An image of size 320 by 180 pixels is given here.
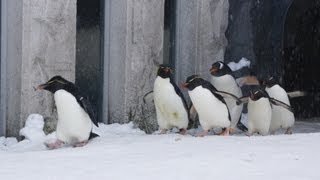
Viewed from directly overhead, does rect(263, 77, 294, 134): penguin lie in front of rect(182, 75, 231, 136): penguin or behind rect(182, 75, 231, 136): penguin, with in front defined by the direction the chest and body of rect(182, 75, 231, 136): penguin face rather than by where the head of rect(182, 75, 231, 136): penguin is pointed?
behind

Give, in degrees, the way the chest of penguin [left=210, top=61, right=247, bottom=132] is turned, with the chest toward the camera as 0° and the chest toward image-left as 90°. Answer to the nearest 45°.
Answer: approximately 45°

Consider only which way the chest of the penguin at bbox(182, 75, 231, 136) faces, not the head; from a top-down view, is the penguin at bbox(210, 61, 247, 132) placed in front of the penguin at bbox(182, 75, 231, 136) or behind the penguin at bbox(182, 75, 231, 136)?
behind

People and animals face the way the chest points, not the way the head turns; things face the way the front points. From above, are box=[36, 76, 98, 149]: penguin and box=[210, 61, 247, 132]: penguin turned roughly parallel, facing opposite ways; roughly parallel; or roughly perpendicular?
roughly parallel

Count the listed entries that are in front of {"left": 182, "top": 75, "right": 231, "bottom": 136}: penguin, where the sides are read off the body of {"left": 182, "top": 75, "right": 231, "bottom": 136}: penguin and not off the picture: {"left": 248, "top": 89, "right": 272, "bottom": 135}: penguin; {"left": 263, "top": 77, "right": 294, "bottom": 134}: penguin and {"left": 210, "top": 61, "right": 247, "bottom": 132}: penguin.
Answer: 0

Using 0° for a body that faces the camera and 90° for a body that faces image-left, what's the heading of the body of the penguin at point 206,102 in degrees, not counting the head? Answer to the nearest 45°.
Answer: approximately 45°

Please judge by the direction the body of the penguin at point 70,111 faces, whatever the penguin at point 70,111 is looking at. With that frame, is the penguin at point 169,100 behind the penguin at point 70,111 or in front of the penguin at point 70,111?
behind

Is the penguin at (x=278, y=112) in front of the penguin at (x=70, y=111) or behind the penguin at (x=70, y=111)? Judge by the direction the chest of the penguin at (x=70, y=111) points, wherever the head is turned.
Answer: behind

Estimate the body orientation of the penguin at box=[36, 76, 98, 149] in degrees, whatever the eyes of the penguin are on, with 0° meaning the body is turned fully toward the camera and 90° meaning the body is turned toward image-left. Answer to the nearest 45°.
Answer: approximately 45°

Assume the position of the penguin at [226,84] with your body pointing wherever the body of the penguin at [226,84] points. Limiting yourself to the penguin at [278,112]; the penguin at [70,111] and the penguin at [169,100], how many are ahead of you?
2

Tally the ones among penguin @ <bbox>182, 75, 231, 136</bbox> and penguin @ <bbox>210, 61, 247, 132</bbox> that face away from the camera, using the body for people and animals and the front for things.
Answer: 0

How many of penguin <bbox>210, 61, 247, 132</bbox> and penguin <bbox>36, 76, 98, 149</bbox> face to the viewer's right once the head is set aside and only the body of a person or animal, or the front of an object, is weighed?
0

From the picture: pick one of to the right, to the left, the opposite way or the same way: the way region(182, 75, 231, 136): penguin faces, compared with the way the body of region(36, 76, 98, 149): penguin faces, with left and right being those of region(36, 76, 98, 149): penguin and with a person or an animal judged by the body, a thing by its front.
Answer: the same way

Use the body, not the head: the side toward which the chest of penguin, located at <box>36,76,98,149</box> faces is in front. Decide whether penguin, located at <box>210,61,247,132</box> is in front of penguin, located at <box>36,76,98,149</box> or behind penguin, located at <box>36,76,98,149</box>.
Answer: behind

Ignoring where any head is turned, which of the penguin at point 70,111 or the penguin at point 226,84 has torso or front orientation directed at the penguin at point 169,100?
the penguin at point 226,84

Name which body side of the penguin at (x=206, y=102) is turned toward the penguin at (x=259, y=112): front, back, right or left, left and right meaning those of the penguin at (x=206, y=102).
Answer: back

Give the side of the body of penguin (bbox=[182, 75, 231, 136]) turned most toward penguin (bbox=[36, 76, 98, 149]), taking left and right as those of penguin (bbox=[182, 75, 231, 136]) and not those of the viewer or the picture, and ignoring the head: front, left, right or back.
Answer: front

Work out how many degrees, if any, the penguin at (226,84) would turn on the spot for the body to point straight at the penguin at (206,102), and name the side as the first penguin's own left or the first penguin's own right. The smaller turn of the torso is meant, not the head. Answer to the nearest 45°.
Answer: approximately 45° to the first penguin's own left
